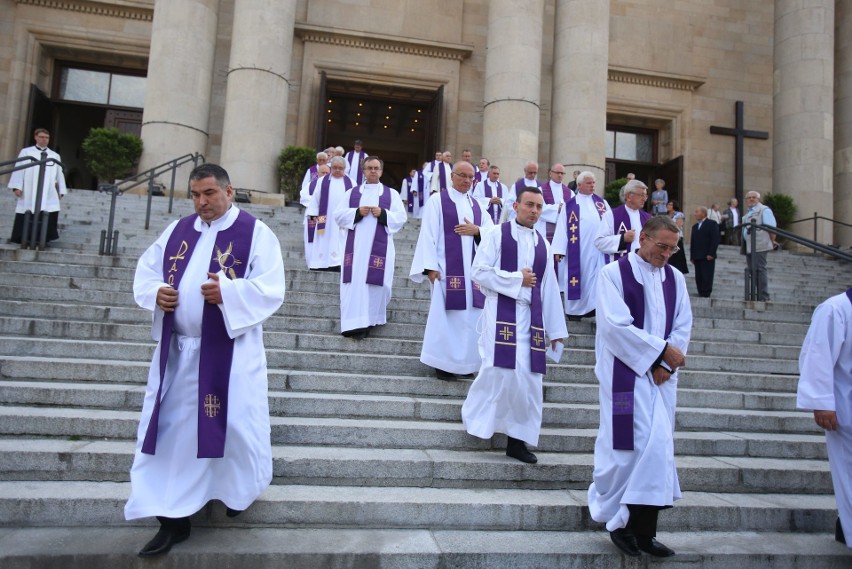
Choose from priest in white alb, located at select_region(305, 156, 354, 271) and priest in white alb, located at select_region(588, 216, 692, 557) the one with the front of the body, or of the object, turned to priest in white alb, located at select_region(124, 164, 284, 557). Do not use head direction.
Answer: priest in white alb, located at select_region(305, 156, 354, 271)

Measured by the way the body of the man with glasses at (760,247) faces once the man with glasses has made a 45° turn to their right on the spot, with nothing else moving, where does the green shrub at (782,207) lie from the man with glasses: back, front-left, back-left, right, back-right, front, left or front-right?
right

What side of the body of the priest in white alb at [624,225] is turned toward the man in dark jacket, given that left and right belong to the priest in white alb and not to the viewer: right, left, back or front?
left

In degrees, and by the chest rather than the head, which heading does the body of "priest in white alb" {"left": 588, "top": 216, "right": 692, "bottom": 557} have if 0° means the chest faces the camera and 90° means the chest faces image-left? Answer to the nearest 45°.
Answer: approximately 315°

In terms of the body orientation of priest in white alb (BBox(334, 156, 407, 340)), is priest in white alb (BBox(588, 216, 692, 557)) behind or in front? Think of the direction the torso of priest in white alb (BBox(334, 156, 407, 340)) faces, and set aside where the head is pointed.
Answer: in front

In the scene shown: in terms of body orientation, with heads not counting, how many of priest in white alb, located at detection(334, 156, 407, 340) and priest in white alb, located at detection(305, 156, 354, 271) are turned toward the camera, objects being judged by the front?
2

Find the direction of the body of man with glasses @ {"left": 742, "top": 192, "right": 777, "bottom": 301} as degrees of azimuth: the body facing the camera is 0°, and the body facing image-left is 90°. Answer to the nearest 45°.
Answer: approximately 45°

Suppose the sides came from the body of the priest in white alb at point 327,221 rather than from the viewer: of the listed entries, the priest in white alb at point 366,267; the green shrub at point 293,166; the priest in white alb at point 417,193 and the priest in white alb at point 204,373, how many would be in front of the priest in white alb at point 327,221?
2

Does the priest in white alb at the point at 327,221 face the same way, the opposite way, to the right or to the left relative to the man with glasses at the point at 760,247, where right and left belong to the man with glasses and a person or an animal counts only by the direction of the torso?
to the left

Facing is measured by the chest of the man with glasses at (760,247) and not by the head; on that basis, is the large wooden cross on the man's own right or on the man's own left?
on the man's own right
